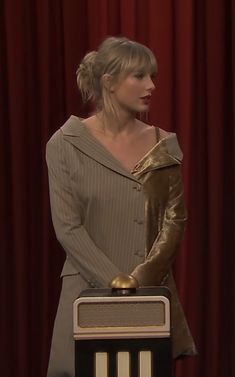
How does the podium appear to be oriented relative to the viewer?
toward the camera

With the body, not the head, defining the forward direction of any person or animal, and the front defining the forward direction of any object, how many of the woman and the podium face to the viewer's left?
0

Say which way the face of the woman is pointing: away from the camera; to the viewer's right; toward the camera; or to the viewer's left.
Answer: to the viewer's right

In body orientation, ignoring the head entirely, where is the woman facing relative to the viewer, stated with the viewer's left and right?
facing the viewer and to the right of the viewer

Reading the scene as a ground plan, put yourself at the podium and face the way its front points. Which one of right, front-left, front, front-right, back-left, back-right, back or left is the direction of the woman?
back

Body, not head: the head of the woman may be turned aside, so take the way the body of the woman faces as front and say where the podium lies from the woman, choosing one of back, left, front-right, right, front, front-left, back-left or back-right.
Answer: front-right
